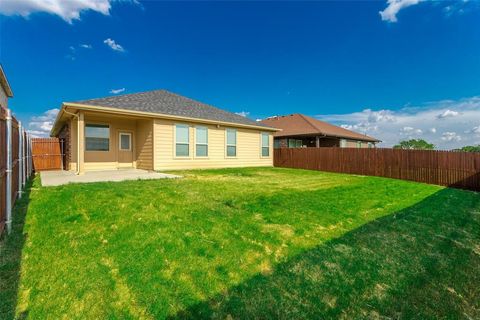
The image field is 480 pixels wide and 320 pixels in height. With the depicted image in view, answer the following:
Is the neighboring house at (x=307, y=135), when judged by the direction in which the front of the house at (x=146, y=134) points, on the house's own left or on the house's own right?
on the house's own right

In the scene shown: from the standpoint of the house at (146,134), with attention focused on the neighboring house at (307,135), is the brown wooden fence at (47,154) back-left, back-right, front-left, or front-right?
back-left

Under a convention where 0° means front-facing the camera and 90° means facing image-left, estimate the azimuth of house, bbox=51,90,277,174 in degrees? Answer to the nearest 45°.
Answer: approximately 135°

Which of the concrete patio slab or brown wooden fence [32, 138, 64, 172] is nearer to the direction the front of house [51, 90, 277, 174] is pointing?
the brown wooden fence

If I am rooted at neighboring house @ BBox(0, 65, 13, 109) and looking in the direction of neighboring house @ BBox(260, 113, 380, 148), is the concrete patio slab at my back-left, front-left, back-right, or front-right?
front-right
